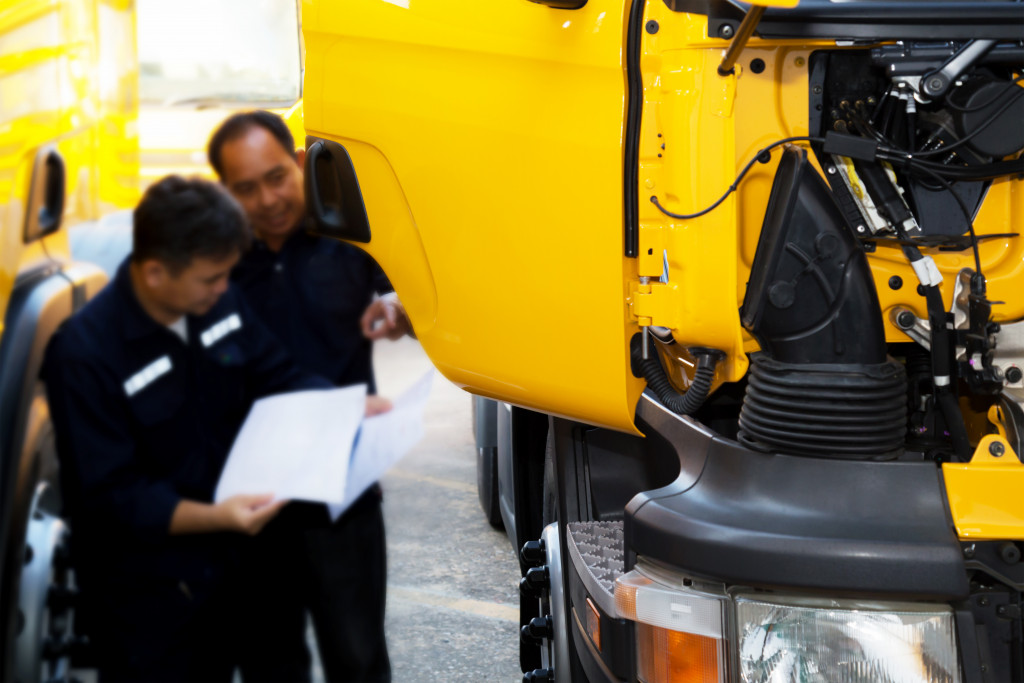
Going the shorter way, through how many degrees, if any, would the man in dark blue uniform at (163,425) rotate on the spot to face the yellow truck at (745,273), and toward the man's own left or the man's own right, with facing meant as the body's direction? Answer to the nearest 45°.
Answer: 0° — they already face it

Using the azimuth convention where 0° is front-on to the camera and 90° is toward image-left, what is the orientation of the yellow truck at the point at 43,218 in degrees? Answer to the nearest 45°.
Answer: approximately 45°

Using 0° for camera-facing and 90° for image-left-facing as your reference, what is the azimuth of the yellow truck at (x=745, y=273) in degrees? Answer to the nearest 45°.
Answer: approximately 0°

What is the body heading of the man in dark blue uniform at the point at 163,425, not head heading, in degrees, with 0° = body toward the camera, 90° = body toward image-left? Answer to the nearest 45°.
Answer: approximately 315°
